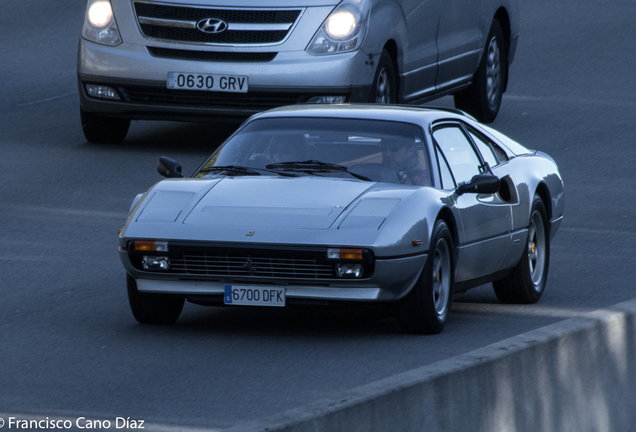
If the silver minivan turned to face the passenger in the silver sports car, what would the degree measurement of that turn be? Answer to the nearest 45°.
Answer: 0° — it already faces them

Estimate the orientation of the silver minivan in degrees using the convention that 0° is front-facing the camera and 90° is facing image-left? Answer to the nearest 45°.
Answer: approximately 0°

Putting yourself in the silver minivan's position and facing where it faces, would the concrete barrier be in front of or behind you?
in front

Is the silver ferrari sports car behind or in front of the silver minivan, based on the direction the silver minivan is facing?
in front
